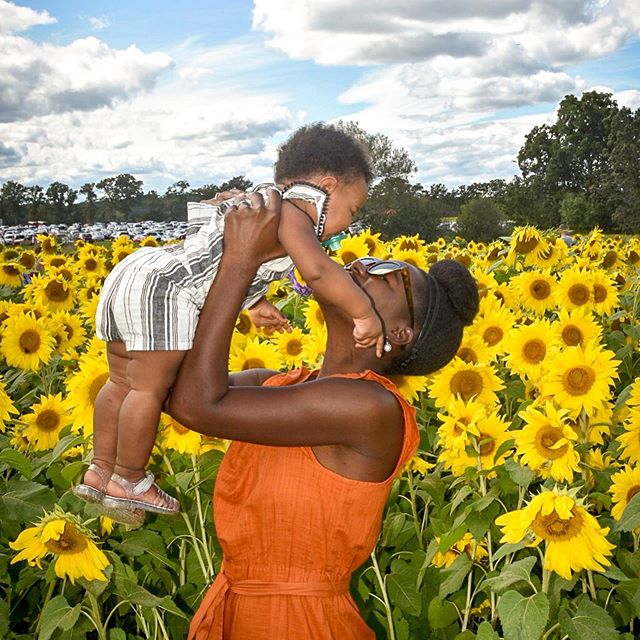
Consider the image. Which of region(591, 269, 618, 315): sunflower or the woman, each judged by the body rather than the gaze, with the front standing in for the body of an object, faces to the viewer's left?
the woman

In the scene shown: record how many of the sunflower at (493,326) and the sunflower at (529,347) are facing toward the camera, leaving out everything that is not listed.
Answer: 2

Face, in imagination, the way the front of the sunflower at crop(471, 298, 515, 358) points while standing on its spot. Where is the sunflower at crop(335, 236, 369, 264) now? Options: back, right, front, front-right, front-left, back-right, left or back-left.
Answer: back-right

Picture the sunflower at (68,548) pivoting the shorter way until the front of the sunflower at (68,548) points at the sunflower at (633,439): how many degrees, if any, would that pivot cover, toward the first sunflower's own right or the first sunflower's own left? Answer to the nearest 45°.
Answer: approximately 90° to the first sunflower's own left

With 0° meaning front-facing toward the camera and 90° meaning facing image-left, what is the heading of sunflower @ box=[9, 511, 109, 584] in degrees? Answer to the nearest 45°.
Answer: approximately 0°

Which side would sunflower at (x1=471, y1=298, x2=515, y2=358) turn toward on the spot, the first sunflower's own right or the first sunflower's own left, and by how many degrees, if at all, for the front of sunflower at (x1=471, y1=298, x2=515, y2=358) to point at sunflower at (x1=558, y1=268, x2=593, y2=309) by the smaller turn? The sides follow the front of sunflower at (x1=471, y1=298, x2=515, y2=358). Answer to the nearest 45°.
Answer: approximately 135° to the first sunflower's own left

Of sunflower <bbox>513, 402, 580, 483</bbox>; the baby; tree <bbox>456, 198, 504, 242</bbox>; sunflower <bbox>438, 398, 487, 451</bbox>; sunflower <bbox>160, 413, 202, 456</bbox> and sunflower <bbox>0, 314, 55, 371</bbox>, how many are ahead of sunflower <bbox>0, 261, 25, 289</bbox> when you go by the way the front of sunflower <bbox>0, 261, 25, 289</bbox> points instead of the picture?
5

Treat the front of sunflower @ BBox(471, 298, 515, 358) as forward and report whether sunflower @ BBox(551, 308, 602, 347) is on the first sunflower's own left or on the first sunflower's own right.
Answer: on the first sunflower's own left

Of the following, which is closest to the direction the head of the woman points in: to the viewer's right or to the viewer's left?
to the viewer's left

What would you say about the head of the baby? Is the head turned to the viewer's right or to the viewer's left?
to the viewer's right

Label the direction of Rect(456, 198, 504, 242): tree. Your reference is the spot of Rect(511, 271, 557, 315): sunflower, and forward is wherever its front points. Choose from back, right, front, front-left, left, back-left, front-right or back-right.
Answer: back

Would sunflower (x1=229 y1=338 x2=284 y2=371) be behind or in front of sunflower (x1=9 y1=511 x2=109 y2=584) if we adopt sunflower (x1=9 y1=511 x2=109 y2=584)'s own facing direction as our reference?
behind
